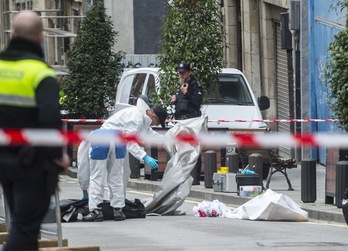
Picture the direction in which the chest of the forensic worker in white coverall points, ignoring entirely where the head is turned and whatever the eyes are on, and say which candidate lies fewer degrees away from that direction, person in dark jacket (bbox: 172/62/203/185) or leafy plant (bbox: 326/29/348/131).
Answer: the leafy plant

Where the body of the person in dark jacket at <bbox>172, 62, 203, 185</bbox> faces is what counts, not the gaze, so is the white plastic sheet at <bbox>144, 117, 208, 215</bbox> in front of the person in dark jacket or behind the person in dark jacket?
in front

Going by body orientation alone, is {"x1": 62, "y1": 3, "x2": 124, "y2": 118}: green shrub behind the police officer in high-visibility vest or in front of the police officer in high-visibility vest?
in front

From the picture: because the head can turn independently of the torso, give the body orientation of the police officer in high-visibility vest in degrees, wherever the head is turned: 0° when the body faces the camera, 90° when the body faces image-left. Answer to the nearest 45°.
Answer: approximately 225°

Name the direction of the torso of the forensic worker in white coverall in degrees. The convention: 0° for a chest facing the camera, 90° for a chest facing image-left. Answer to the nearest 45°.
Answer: approximately 225°

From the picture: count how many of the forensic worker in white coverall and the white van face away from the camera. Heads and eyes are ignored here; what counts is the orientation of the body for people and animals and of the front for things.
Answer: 0

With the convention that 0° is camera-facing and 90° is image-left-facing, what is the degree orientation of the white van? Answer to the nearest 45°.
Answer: approximately 315°

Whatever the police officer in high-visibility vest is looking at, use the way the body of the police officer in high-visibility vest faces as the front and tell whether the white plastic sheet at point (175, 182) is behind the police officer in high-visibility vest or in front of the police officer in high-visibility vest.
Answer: in front

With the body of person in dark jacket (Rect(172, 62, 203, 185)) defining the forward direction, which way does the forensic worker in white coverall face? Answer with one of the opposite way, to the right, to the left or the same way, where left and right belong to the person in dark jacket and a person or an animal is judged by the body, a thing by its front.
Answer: to the left

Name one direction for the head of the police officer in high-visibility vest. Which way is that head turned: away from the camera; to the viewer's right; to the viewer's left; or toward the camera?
away from the camera
